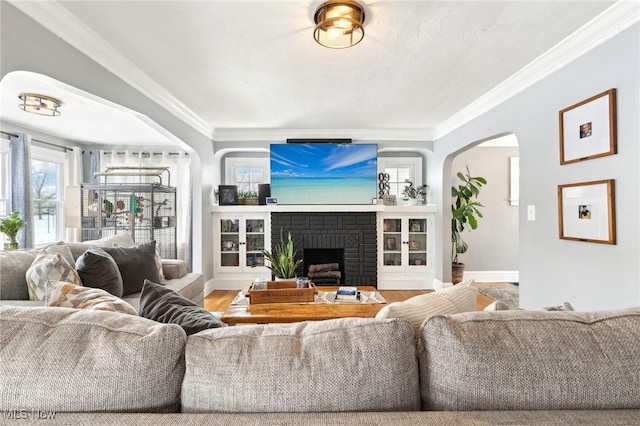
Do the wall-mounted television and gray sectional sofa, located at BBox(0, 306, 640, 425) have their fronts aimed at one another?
yes

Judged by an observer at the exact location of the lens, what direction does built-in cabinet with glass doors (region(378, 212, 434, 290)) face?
facing the viewer

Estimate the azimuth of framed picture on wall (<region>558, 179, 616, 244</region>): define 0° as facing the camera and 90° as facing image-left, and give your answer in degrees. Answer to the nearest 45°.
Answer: approximately 45°

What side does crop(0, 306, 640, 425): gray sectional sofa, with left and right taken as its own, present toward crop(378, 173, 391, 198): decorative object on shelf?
front

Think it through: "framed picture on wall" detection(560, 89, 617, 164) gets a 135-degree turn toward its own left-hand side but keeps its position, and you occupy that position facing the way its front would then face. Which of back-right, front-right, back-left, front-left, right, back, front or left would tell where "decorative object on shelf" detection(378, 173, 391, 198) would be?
back-left

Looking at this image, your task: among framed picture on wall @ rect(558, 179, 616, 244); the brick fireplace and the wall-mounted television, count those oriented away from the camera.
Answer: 0

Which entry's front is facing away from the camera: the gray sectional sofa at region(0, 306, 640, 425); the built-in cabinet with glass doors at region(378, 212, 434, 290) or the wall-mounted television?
the gray sectional sofa

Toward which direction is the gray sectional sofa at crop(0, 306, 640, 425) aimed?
away from the camera

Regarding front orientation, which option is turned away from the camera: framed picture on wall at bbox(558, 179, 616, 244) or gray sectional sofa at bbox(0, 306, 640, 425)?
the gray sectional sofa

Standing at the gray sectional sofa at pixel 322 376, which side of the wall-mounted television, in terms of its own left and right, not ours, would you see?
front

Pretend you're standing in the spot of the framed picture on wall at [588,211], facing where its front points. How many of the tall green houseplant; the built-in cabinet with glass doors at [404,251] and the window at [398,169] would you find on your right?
3

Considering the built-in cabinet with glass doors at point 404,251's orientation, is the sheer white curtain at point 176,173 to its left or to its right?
on its right

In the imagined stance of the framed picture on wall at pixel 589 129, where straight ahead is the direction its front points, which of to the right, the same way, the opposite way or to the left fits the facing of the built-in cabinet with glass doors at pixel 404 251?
to the left

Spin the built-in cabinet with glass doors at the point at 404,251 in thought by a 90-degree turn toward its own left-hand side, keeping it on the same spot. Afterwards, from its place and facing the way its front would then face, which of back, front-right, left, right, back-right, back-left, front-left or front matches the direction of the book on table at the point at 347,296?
right

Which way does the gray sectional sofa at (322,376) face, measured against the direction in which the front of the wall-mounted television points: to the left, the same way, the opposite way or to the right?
the opposite way

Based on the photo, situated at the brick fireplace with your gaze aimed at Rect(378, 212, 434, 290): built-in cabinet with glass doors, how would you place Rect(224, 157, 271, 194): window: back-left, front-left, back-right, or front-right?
back-left

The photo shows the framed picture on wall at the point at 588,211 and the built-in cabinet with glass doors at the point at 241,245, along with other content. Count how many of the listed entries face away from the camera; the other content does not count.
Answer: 0

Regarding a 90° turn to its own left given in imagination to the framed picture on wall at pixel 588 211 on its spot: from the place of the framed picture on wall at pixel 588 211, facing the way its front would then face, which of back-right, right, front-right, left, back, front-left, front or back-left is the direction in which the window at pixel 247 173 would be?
back-right

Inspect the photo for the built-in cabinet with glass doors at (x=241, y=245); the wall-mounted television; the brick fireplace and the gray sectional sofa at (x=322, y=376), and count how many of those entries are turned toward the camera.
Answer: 3
